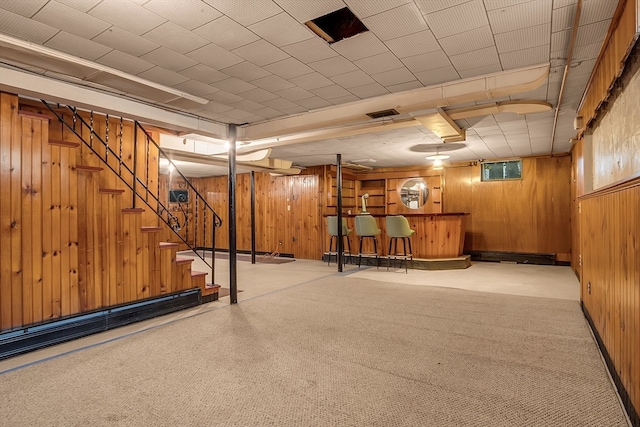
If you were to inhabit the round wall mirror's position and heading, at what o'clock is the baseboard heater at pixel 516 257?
The baseboard heater is roughly at 10 o'clock from the round wall mirror.

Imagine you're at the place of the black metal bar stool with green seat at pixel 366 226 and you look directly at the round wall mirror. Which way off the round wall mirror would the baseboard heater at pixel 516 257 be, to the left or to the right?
right

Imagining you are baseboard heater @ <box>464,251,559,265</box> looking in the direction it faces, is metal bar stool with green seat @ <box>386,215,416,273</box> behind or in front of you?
in front

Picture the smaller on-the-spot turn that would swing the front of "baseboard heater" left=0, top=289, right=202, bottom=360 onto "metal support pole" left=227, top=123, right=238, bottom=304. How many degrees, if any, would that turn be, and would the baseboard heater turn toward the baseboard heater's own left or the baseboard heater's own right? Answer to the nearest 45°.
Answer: approximately 45° to the baseboard heater's own left

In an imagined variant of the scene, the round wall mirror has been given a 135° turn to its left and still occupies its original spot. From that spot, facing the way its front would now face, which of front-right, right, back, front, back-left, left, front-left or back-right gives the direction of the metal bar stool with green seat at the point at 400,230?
back-right

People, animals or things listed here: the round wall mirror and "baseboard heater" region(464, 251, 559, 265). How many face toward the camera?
2

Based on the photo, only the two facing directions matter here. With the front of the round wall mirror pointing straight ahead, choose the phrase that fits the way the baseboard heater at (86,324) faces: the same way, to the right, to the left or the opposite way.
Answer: to the left

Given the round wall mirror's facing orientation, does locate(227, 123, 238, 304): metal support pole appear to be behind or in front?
in front

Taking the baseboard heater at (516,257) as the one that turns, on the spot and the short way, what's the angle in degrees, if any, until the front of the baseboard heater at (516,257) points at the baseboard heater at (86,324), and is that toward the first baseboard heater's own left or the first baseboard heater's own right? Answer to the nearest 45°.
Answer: approximately 45° to the first baseboard heater's own right

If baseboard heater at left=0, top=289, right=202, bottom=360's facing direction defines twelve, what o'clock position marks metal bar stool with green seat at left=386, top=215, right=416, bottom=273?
The metal bar stool with green seat is roughly at 10 o'clock from the baseboard heater.

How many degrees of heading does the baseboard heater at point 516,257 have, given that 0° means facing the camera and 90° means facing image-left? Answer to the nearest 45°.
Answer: approximately 0°

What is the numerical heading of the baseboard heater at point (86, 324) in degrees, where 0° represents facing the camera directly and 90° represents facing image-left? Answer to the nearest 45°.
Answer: approximately 315°

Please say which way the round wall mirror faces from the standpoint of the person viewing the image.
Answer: facing the viewer

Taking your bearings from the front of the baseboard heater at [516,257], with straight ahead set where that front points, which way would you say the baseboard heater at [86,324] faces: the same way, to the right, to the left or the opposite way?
to the left
